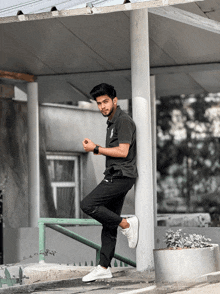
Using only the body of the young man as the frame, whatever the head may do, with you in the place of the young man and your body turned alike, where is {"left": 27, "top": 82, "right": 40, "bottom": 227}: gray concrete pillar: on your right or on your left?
on your right

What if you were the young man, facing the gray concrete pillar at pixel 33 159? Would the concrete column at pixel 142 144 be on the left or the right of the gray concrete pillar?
right

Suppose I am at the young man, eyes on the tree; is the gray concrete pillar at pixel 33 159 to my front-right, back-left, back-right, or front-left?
front-left

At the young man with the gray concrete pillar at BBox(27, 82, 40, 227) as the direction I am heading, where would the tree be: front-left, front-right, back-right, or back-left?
front-right
